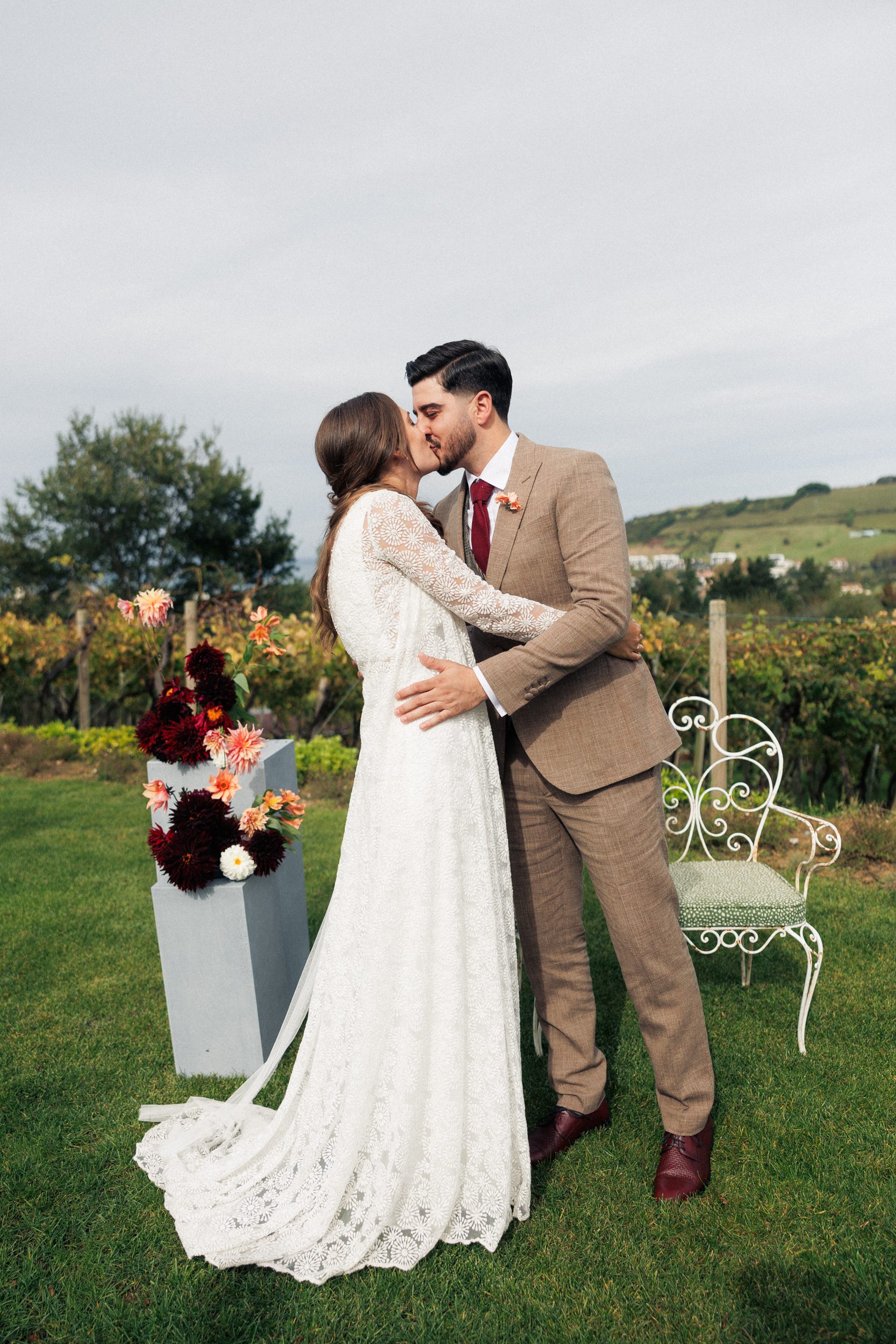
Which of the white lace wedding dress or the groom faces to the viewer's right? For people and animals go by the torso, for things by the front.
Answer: the white lace wedding dress

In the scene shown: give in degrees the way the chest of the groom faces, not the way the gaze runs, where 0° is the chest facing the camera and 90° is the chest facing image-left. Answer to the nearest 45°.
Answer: approximately 45°

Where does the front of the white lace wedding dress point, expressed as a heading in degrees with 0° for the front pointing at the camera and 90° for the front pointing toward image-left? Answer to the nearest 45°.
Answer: approximately 270°

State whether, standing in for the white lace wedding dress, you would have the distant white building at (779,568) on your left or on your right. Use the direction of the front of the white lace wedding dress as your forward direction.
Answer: on your left

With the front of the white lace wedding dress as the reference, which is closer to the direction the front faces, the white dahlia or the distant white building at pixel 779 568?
the distant white building

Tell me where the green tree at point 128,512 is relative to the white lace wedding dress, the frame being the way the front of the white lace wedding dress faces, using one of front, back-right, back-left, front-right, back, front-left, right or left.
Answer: left

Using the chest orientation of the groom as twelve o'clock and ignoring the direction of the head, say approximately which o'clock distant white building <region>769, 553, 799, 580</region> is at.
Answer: The distant white building is roughly at 5 o'clock from the groom.

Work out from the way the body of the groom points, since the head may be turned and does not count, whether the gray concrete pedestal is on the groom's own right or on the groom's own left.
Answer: on the groom's own right

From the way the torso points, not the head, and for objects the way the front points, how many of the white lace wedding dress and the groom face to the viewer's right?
1

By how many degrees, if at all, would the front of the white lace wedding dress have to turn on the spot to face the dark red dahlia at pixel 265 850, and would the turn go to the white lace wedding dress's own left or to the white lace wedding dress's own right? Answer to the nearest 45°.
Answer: approximately 90° to the white lace wedding dress's own left

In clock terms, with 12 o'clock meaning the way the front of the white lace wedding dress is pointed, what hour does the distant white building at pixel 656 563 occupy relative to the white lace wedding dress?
The distant white building is roughly at 10 o'clock from the white lace wedding dress.
